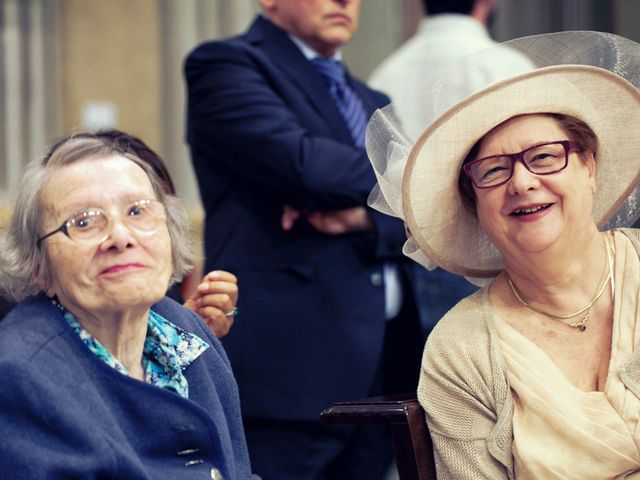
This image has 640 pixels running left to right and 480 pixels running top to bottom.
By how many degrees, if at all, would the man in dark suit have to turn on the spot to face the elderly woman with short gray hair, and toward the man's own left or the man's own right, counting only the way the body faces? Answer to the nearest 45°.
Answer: approximately 45° to the man's own right

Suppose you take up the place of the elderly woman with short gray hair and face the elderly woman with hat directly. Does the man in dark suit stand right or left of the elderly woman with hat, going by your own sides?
left

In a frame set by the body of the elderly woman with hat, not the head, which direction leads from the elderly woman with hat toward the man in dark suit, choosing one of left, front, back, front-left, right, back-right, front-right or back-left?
back-right

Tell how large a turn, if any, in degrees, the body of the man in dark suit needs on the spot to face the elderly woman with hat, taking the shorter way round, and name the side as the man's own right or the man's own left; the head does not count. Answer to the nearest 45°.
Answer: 0° — they already face them

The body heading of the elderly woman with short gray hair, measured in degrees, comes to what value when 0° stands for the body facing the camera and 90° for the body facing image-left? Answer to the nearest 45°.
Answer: approximately 315°

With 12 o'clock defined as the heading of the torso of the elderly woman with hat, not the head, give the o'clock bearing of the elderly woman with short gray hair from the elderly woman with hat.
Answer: The elderly woman with short gray hair is roughly at 2 o'clock from the elderly woman with hat.

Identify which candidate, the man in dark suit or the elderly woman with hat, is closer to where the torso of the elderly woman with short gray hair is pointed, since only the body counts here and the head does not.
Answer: the elderly woman with hat

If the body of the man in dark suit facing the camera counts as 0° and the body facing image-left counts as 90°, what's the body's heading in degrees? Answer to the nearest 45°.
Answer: approximately 315°

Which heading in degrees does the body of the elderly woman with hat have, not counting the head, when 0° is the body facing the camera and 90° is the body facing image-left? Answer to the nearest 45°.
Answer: approximately 0°

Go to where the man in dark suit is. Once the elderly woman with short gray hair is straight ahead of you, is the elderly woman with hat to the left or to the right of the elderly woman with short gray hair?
left
